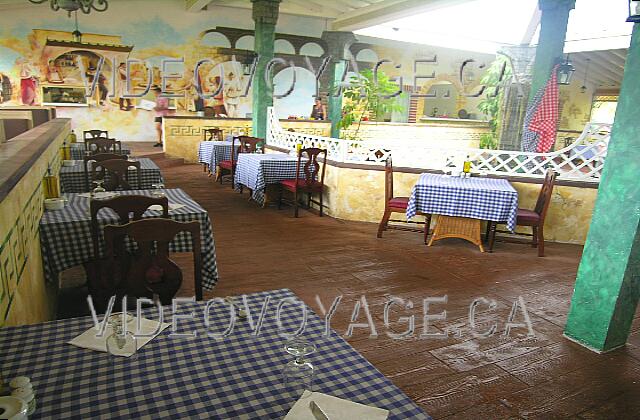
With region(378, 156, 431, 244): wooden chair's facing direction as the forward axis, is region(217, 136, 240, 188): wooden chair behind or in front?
behind

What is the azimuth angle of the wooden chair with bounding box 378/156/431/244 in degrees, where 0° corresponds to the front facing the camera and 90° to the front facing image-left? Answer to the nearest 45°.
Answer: approximately 270°

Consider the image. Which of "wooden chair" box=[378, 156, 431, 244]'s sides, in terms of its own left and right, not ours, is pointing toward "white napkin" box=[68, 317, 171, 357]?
right

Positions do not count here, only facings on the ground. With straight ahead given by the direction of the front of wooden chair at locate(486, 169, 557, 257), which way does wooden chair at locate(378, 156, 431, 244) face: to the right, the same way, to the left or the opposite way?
the opposite way

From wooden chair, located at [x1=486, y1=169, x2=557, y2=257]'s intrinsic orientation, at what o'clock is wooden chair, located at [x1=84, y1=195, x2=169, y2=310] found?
wooden chair, located at [x1=84, y1=195, x2=169, y2=310] is roughly at 10 o'clock from wooden chair, located at [x1=486, y1=169, x2=557, y2=257].

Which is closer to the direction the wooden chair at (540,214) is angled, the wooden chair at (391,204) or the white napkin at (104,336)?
the wooden chair

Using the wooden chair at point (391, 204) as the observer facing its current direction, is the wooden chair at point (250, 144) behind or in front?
behind

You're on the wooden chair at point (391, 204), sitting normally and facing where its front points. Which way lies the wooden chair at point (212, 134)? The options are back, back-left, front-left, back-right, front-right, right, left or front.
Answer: back-left

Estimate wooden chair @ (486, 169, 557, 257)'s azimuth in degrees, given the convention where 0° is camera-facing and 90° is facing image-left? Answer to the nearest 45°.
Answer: approximately 90°

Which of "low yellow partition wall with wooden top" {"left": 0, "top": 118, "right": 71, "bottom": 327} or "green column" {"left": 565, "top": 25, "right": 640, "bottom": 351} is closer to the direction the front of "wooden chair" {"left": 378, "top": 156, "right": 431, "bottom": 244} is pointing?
the green column

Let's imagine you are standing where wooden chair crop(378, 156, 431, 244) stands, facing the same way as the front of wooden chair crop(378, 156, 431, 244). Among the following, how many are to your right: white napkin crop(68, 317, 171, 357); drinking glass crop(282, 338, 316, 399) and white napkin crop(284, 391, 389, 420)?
3

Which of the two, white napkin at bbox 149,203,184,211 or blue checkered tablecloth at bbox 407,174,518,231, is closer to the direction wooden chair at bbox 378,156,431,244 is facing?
the blue checkered tablecloth

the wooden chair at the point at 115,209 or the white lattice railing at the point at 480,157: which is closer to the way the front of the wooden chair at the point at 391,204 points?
the white lattice railing

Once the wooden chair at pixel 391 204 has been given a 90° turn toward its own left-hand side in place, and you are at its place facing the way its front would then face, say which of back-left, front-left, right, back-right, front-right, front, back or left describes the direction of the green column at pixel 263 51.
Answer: front-left

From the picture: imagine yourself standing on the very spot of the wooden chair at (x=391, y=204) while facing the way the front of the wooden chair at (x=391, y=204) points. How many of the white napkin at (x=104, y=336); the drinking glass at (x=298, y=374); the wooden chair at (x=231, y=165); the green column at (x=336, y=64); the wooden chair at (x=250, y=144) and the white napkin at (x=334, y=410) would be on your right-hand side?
3

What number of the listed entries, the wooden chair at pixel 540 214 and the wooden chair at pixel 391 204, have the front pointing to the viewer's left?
1

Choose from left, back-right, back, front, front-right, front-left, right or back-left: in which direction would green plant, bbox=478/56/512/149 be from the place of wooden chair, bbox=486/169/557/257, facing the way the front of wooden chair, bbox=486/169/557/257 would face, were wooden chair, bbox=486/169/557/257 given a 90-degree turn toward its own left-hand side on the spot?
back

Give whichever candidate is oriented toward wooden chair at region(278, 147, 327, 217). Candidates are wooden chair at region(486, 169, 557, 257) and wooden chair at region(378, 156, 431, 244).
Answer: wooden chair at region(486, 169, 557, 257)
